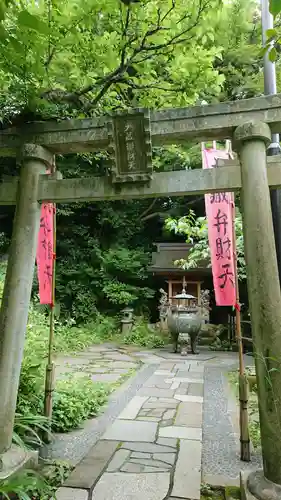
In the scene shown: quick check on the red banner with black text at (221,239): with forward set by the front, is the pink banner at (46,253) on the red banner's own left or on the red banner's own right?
on the red banner's own right

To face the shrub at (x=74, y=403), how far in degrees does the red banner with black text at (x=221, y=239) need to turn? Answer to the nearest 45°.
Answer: approximately 90° to its right

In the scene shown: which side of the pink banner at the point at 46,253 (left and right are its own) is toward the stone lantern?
back

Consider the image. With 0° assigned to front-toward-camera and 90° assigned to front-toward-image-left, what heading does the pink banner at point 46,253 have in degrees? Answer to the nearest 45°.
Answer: approximately 0°

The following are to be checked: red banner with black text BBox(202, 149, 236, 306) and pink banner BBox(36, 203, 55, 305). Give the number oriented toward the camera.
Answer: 2

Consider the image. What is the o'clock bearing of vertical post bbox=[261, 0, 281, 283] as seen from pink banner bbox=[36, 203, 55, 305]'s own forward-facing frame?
The vertical post is roughly at 10 o'clock from the pink banner.

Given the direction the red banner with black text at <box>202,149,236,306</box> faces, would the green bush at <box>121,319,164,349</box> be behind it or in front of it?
behind

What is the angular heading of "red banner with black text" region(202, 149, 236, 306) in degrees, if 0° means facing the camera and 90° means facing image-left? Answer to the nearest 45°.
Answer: approximately 0°

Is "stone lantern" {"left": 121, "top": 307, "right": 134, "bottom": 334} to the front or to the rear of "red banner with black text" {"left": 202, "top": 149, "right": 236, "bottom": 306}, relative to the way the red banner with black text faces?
to the rear
